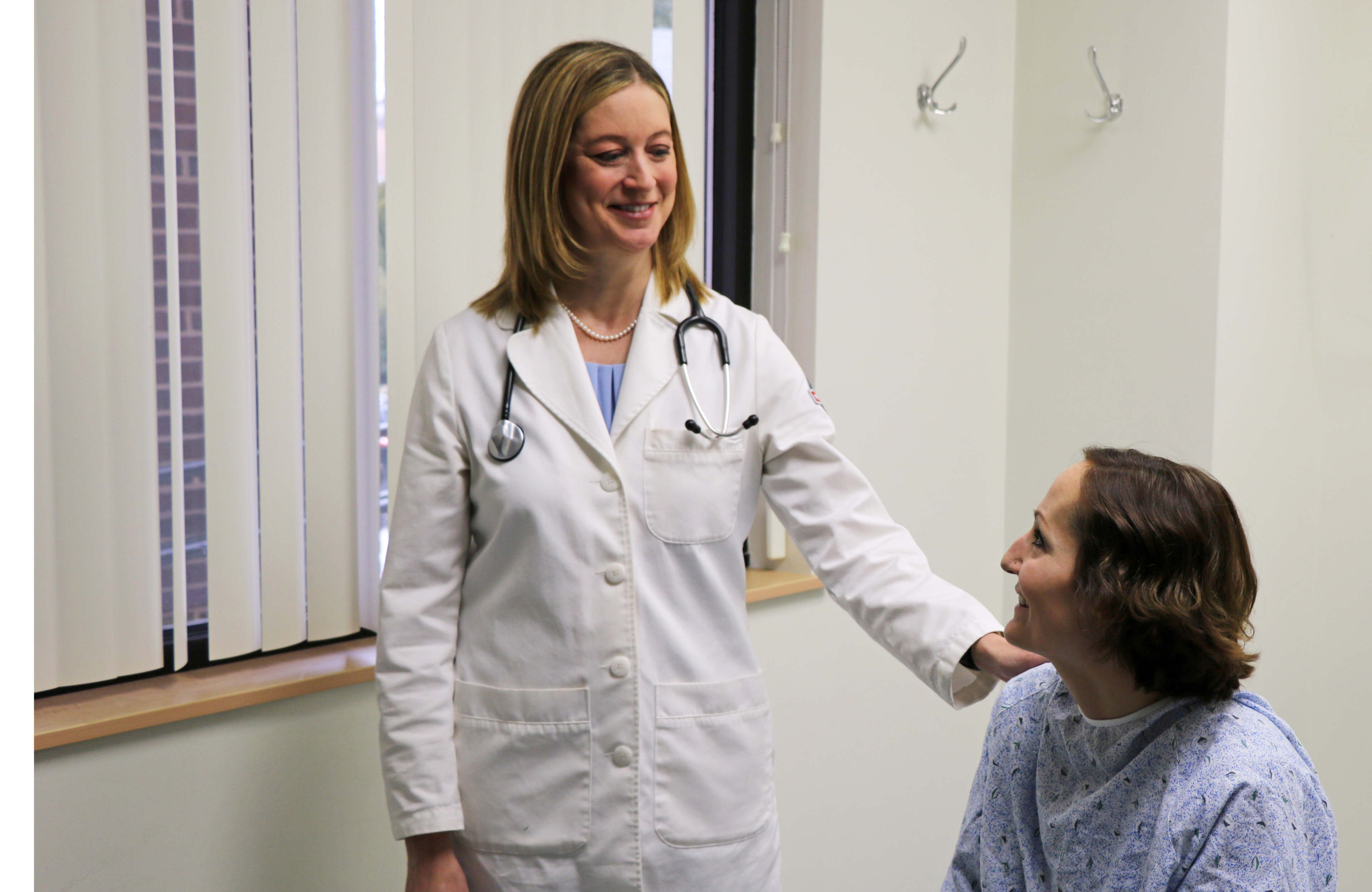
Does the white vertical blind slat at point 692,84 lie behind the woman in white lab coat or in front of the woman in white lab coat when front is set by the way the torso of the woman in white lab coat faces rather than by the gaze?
behind

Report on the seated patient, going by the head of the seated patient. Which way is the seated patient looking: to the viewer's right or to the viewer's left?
to the viewer's left

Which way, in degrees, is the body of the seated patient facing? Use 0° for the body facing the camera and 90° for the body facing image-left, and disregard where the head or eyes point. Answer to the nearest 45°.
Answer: approximately 45°
